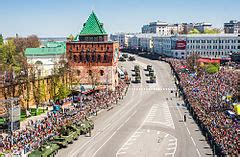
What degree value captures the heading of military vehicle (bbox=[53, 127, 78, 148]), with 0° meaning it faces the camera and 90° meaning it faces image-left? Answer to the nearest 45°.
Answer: approximately 45°

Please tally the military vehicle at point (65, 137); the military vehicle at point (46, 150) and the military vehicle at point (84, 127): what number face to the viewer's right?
0

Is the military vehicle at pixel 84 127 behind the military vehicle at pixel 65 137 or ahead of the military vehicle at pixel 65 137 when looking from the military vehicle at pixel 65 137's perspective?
behind

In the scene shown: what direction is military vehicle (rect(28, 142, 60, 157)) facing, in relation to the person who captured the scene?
facing the viewer and to the left of the viewer

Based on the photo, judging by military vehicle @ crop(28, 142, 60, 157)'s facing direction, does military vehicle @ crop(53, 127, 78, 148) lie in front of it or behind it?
behind

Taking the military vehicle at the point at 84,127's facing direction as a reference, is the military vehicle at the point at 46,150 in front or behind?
in front
